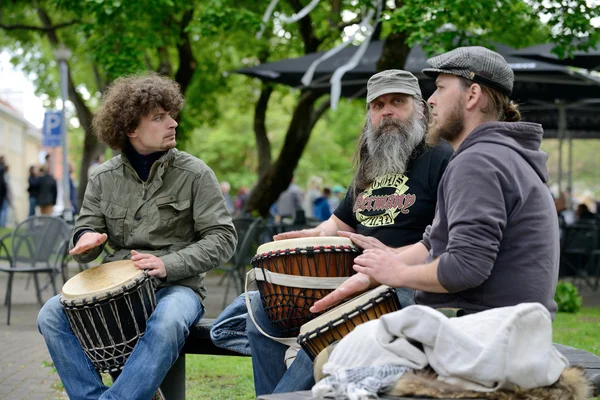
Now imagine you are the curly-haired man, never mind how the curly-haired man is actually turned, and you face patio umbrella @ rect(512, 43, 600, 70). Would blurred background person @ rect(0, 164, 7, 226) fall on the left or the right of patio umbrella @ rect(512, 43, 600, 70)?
left

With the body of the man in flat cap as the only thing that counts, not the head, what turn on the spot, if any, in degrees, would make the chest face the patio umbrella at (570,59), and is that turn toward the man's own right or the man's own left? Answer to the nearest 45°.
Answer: approximately 90° to the man's own right

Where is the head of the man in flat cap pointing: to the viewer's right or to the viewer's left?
to the viewer's left

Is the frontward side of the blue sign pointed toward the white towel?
yes

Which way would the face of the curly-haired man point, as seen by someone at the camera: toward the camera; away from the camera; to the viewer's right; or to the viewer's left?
to the viewer's right

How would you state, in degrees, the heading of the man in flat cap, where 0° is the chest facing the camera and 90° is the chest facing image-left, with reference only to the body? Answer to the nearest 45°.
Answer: approximately 90°

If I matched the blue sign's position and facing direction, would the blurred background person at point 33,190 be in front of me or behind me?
behind
